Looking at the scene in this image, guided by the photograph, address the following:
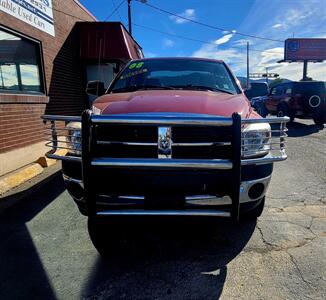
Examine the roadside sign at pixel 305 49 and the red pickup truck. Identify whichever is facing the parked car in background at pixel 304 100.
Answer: the roadside sign

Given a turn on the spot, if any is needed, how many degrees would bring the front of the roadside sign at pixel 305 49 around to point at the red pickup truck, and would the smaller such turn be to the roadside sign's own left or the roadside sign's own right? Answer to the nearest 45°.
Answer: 0° — it already faces it

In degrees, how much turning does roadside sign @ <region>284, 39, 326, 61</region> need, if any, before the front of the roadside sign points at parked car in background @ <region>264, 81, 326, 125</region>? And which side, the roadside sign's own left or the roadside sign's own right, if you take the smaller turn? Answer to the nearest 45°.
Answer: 0° — it already faces it

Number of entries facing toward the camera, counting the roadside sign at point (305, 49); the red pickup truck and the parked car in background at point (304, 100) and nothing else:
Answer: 2

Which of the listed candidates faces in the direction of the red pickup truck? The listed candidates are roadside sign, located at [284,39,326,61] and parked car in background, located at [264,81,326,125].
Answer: the roadside sign

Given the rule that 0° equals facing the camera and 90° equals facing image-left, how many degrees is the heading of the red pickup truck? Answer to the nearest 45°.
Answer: approximately 0°

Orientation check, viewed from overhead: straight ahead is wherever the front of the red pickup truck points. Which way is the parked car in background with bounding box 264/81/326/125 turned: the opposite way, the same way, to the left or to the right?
the opposite way

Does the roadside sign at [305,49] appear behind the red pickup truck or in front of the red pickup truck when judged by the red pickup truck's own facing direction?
behind

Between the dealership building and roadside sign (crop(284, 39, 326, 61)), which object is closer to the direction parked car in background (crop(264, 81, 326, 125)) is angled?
the roadside sign

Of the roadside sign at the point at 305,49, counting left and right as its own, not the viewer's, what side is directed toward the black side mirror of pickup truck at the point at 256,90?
front

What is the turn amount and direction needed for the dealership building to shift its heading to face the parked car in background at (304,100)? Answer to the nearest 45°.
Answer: approximately 45° to its left

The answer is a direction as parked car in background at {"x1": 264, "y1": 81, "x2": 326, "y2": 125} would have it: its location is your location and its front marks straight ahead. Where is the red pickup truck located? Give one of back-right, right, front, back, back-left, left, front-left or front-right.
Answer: back-left
